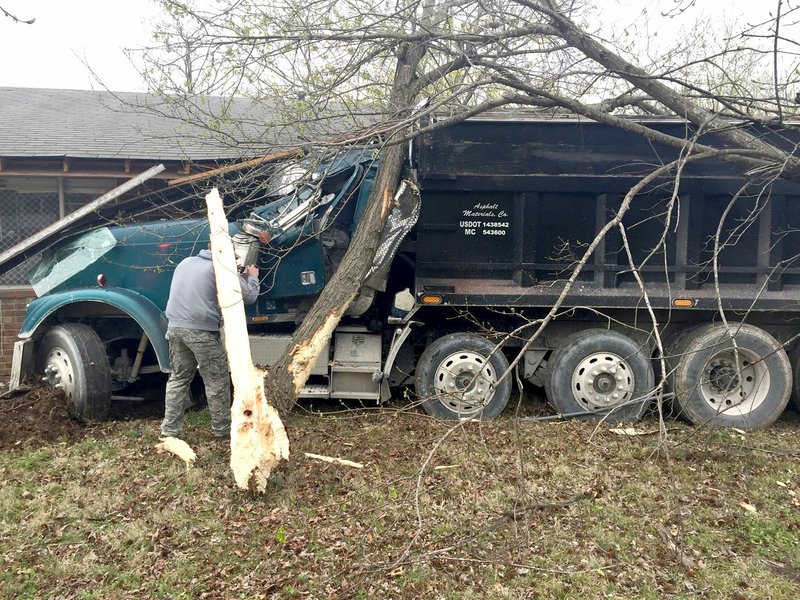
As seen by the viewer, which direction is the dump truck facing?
to the viewer's left

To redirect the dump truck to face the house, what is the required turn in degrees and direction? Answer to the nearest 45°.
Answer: approximately 45° to its right

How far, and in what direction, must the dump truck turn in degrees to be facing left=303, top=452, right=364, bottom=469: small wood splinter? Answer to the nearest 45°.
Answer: approximately 45° to its left

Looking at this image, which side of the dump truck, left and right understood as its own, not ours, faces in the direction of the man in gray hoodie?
front
